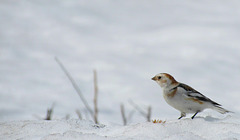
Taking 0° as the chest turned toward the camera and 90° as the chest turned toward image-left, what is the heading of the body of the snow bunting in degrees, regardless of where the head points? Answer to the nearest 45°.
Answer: approximately 90°
